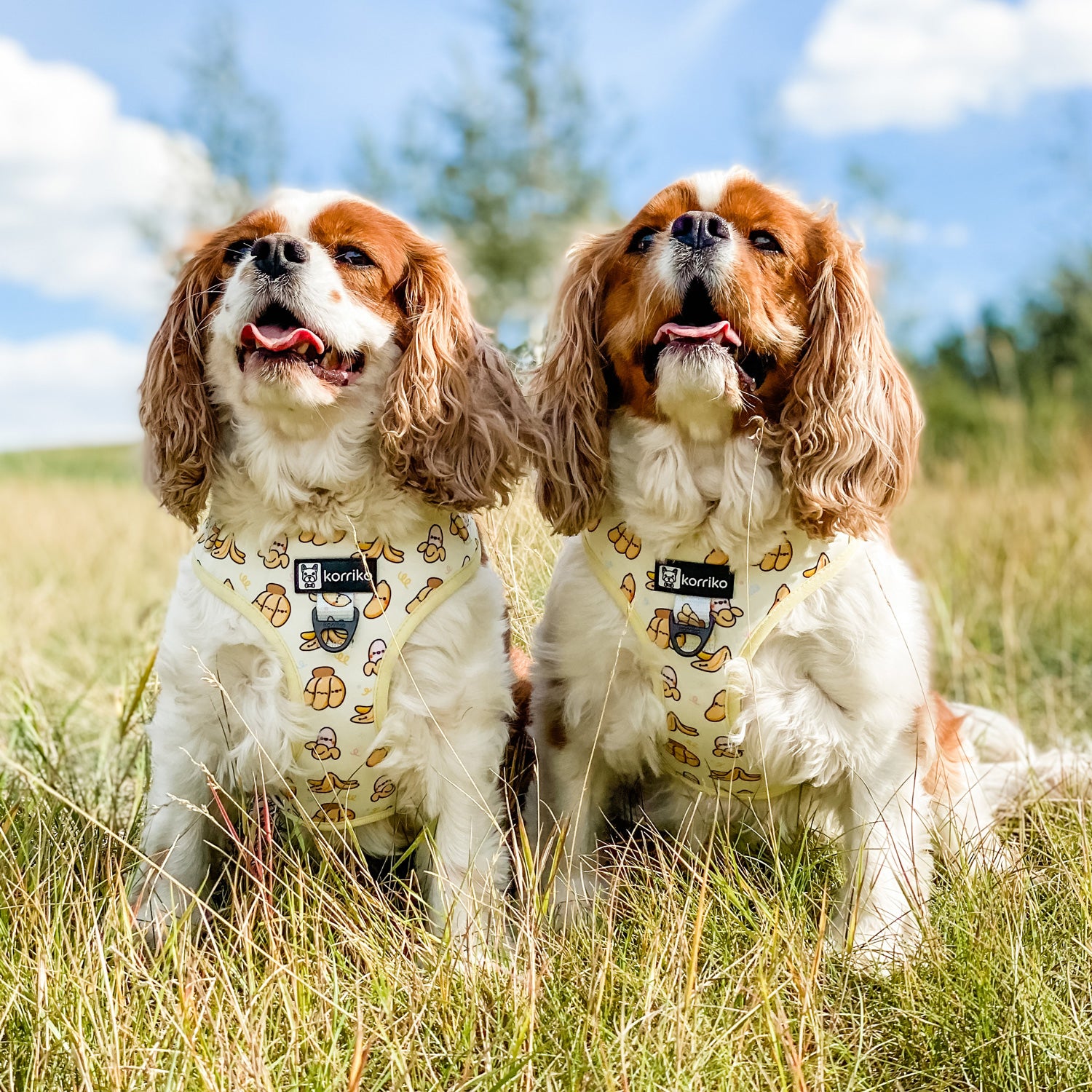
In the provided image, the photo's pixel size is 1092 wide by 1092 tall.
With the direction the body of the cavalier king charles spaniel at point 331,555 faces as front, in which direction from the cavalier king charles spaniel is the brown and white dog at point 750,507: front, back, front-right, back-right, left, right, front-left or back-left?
left

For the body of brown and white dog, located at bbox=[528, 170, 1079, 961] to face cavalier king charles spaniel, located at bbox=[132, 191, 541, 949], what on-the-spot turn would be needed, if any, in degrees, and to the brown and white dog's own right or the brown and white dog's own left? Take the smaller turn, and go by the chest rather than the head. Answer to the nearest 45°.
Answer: approximately 90° to the brown and white dog's own right

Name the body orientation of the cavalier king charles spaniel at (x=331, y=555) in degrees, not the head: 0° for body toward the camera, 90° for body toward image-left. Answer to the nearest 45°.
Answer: approximately 0°

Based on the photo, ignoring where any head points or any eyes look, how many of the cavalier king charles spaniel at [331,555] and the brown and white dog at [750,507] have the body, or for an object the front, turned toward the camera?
2

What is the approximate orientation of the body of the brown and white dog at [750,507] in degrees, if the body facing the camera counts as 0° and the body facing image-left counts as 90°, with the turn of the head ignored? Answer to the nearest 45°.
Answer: approximately 0°
